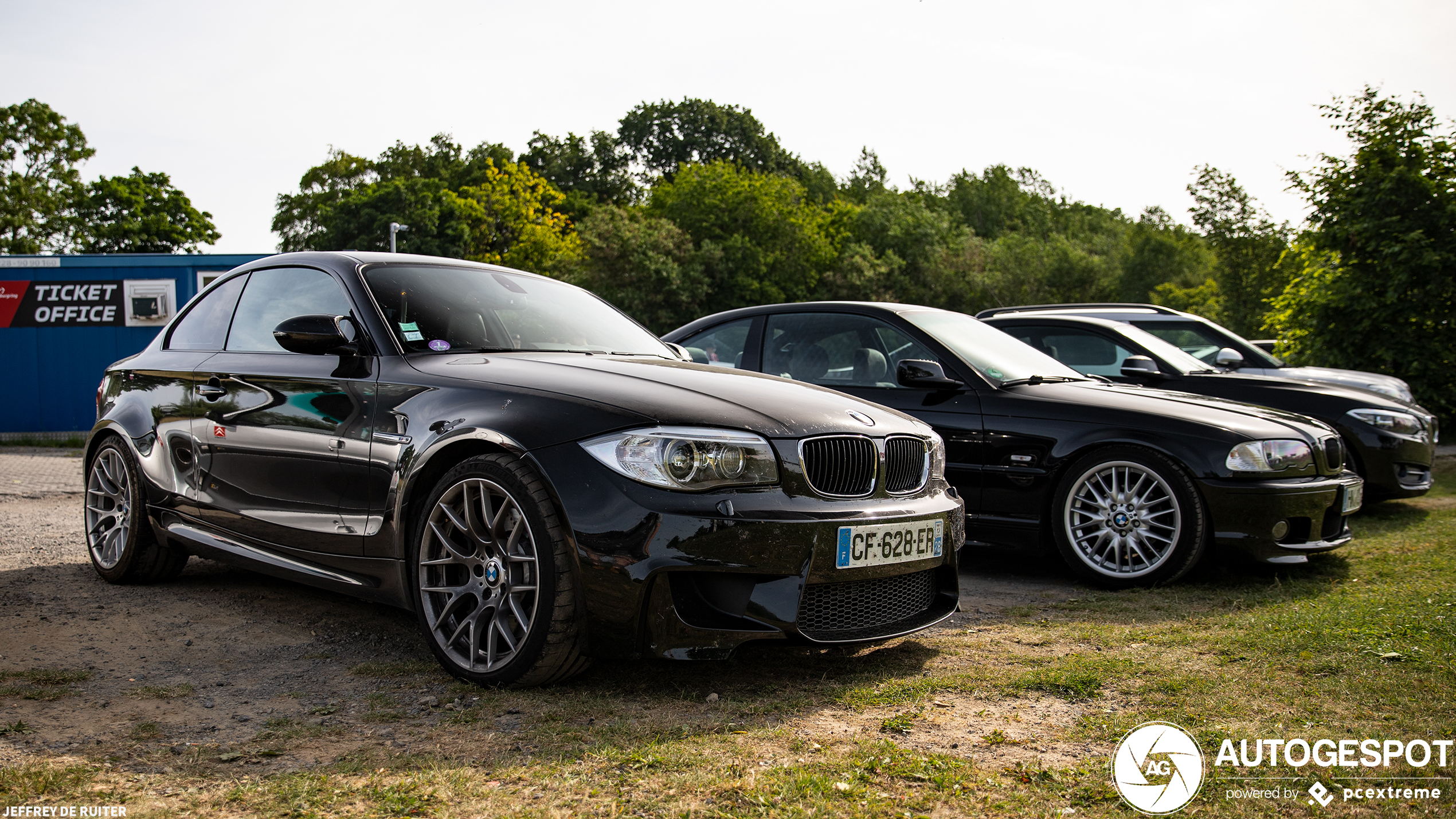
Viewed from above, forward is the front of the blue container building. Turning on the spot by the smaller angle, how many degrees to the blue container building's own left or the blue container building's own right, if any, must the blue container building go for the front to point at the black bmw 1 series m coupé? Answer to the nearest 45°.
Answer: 0° — it already faces it

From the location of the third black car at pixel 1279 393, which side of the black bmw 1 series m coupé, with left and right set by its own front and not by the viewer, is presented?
left

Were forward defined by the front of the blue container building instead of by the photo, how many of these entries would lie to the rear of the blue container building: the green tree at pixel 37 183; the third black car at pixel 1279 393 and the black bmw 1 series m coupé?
1

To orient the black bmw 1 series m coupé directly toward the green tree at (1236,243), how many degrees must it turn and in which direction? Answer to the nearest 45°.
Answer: approximately 90° to its left

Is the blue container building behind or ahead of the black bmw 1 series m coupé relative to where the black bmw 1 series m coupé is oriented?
behind

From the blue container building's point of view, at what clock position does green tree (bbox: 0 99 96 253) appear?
The green tree is roughly at 6 o'clock from the blue container building.

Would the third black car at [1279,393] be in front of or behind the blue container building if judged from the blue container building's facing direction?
in front

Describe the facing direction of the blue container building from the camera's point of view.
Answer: facing the viewer

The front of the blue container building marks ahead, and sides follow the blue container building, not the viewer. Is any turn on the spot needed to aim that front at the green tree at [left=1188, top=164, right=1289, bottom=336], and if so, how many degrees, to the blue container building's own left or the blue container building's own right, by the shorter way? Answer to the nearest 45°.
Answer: approximately 90° to the blue container building's own left

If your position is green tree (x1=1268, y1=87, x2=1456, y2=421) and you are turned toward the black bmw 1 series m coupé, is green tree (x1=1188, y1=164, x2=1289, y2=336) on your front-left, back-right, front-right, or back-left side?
back-right

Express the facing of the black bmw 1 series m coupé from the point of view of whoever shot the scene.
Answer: facing the viewer and to the right of the viewer

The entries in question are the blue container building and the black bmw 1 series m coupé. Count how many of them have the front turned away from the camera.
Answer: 0

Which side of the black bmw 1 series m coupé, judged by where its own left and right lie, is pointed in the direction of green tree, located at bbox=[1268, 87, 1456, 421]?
left

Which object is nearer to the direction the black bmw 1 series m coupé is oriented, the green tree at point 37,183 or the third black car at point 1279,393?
the third black car

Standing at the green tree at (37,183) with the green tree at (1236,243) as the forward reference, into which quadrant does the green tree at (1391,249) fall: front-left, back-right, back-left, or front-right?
front-right
